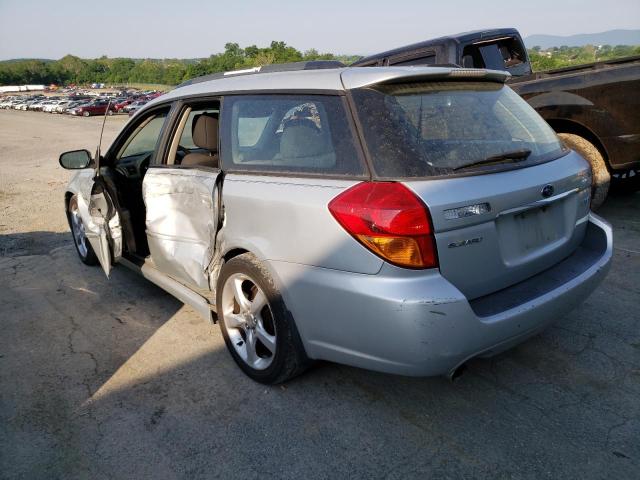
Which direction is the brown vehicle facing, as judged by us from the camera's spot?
facing away from the viewer and to the left of the viewer

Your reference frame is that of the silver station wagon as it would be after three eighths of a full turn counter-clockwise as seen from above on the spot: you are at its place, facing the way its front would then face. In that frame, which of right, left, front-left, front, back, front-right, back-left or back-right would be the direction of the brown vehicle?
back-left

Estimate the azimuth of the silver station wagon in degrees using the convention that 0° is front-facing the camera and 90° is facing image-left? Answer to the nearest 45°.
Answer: approximately 135°
